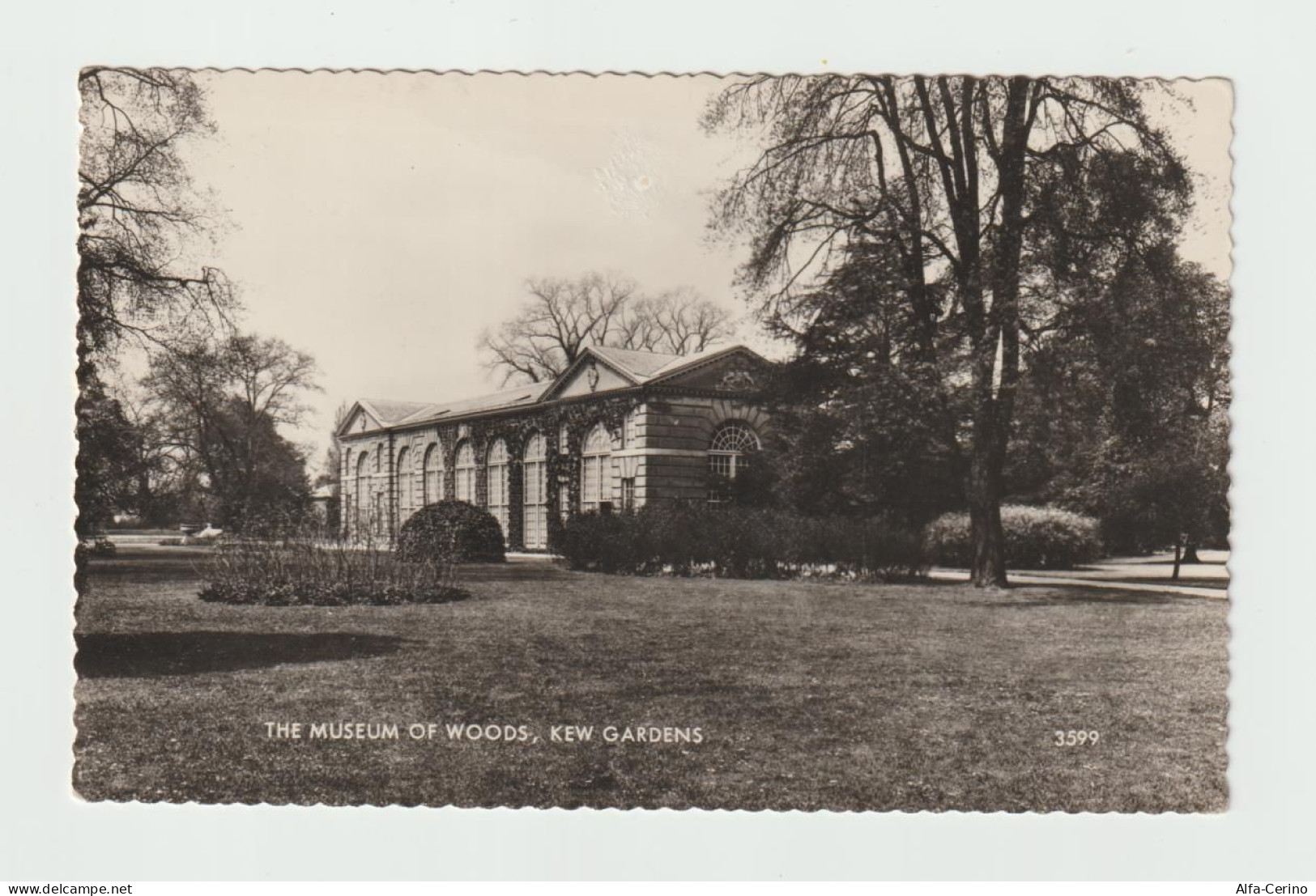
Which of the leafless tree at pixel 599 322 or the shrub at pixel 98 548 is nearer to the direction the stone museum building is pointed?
the shrub

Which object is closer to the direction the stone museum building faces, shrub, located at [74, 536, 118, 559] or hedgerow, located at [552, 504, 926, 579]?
the shrub

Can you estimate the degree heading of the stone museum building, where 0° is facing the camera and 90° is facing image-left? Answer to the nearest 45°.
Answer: approximately 45°

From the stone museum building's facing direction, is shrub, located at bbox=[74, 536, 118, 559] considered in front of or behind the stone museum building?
in front

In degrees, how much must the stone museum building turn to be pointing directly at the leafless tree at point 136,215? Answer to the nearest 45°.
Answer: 0° — it already faces it
